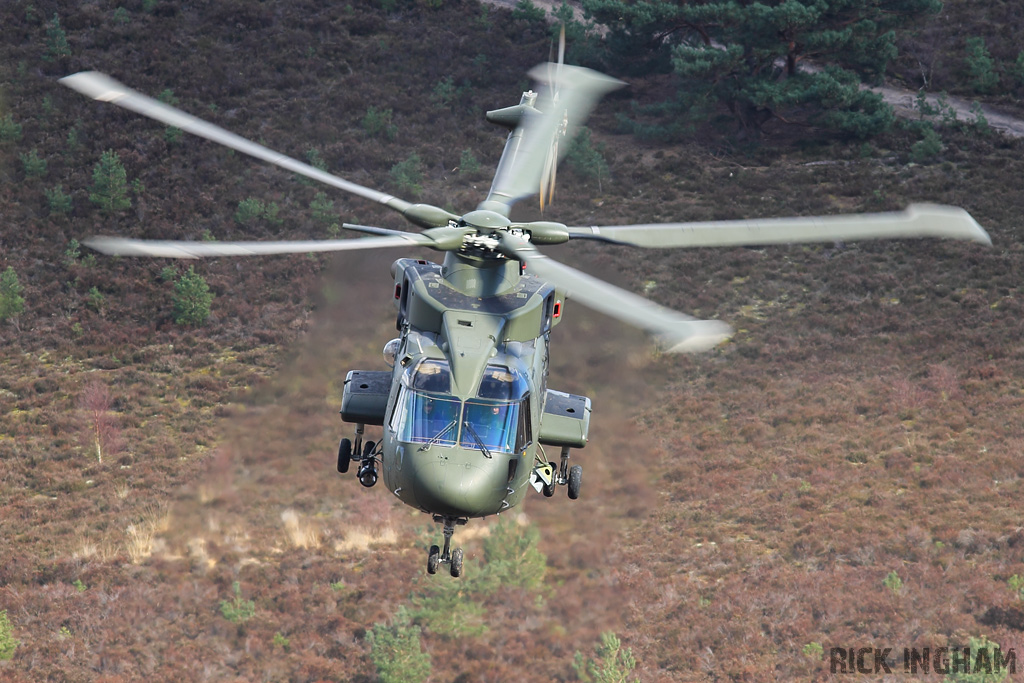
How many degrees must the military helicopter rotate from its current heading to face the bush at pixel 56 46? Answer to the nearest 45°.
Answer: approximately 135° to its right

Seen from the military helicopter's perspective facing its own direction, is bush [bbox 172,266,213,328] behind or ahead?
behind

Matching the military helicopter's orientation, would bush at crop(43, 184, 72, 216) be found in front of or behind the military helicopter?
behind

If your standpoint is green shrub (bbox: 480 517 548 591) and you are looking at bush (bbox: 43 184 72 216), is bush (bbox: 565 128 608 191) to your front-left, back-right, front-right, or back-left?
front-right

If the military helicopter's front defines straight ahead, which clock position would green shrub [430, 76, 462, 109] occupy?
The green shrub is roughly at 6 o'clock from the military helicopter.

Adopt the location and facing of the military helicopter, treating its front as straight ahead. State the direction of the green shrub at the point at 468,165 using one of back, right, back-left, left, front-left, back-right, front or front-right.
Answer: back

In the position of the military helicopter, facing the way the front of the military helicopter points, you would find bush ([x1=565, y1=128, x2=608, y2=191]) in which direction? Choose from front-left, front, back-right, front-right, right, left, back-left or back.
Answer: back

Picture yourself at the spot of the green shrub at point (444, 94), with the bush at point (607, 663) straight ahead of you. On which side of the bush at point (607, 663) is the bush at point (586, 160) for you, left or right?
left

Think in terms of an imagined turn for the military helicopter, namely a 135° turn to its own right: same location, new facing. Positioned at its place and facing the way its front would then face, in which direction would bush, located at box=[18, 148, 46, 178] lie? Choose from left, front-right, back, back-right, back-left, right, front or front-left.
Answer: front

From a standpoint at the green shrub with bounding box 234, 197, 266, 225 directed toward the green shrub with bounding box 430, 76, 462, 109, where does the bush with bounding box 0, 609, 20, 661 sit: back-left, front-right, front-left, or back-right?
back-right

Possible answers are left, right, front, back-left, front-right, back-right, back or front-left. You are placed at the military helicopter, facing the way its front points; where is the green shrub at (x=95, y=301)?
back-right

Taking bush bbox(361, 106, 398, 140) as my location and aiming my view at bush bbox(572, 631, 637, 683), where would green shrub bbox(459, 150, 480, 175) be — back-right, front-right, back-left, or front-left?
front-left

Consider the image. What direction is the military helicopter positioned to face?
toward the camera

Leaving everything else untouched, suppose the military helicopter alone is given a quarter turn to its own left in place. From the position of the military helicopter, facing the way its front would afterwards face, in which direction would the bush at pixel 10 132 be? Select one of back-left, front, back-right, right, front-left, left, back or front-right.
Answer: back-left

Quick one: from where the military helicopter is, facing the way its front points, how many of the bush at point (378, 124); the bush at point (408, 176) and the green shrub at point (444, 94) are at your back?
3
